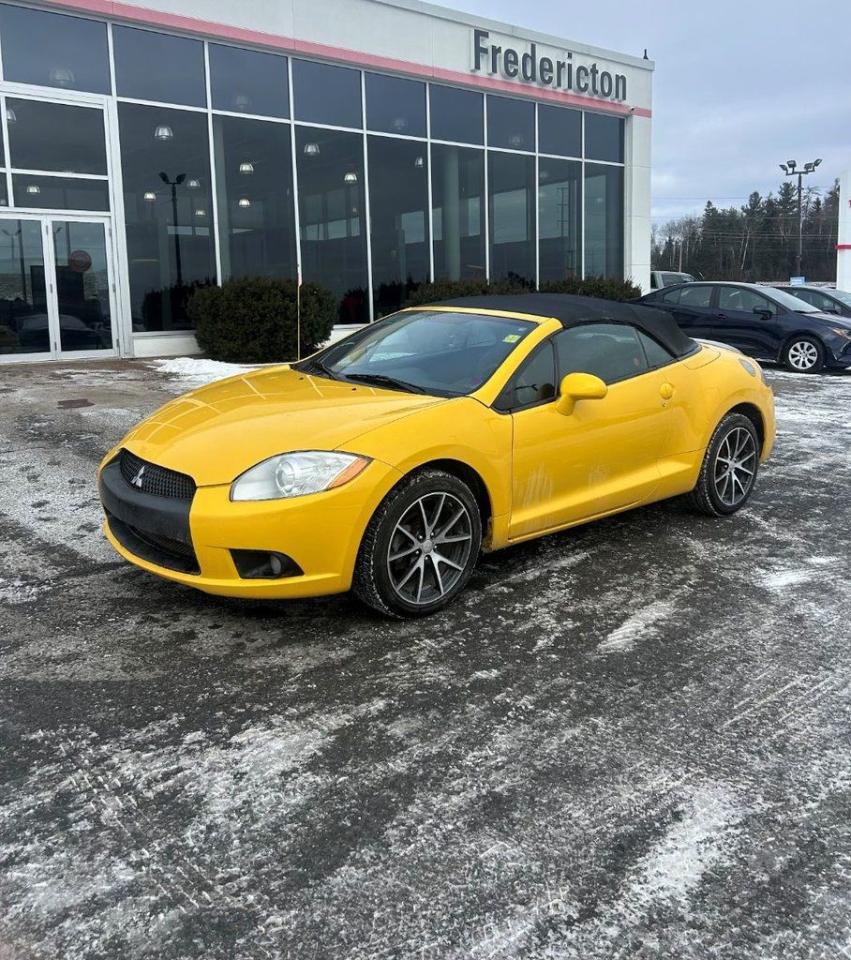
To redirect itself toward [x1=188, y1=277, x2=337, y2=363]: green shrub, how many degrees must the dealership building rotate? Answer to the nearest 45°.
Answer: approximately 45° to its right

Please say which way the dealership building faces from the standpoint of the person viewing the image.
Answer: facing the viewer and to the right of the viewer

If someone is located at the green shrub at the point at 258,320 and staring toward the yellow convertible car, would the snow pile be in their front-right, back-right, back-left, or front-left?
front-right

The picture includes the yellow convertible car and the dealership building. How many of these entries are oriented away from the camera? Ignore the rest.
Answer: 0

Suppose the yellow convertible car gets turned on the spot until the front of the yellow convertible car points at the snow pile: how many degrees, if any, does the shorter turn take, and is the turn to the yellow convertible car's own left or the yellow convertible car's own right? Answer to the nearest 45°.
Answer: approximately 135° to the yellow convertible car's own right

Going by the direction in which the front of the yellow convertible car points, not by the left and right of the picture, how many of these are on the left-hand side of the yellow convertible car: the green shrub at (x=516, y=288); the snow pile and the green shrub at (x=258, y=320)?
0

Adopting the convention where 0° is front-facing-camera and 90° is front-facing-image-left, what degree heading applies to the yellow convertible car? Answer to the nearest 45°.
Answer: approximately 45°

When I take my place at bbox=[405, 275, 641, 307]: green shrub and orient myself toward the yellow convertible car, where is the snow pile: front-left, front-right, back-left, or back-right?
front-right

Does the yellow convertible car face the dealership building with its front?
no

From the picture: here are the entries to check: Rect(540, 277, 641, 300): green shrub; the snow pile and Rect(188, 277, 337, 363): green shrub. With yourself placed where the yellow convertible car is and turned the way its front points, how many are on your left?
0

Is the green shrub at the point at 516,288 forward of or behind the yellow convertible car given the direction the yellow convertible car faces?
behind

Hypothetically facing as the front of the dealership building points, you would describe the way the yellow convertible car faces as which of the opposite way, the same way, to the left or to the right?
to the right

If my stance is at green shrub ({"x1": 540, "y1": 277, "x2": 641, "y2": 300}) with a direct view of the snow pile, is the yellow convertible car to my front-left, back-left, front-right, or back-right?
front-left

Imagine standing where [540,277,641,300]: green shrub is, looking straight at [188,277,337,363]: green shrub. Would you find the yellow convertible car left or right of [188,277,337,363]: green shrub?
left
